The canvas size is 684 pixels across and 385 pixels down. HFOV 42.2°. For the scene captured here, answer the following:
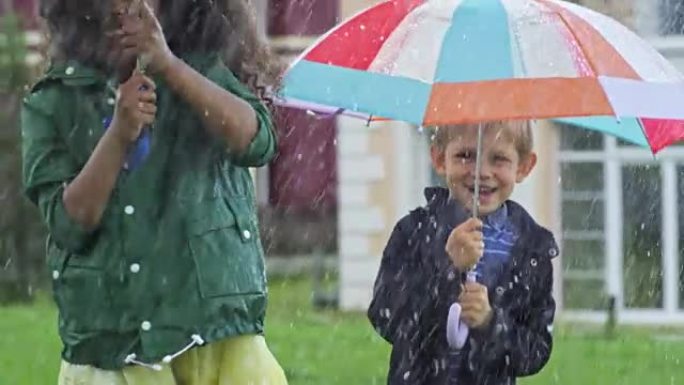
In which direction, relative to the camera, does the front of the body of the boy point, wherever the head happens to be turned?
toward the camera

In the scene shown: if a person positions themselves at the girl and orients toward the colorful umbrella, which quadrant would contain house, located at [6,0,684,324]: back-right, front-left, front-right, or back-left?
front-left

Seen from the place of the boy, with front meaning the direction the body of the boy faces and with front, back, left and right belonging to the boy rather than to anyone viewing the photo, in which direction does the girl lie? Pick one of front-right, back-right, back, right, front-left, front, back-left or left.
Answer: front-right

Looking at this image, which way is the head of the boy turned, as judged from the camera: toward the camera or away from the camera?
toward the camera

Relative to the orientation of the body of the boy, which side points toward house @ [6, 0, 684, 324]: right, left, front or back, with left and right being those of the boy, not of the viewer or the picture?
back

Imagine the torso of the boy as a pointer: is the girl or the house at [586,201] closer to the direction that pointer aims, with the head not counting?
the girl
